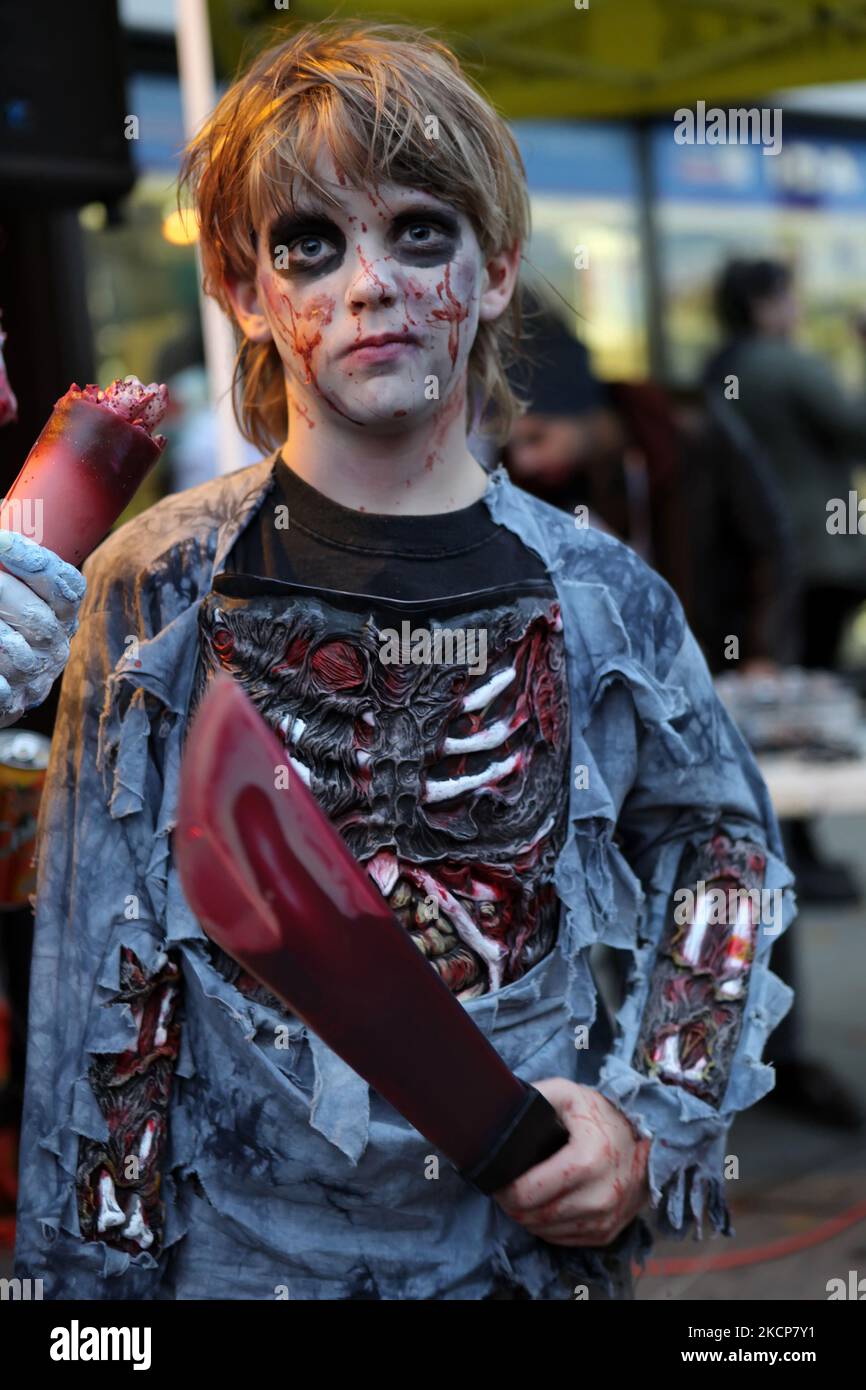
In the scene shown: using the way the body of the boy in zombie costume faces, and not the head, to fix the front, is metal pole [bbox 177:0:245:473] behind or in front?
behind

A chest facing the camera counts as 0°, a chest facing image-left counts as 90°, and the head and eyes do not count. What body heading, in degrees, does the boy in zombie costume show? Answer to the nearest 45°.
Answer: approximately 0°

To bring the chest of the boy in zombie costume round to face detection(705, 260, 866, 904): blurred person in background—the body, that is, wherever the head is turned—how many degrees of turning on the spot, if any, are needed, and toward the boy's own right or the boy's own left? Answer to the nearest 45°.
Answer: approximately 180°

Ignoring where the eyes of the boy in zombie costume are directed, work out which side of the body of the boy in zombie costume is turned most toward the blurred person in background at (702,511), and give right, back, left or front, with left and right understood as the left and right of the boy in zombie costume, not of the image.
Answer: back
